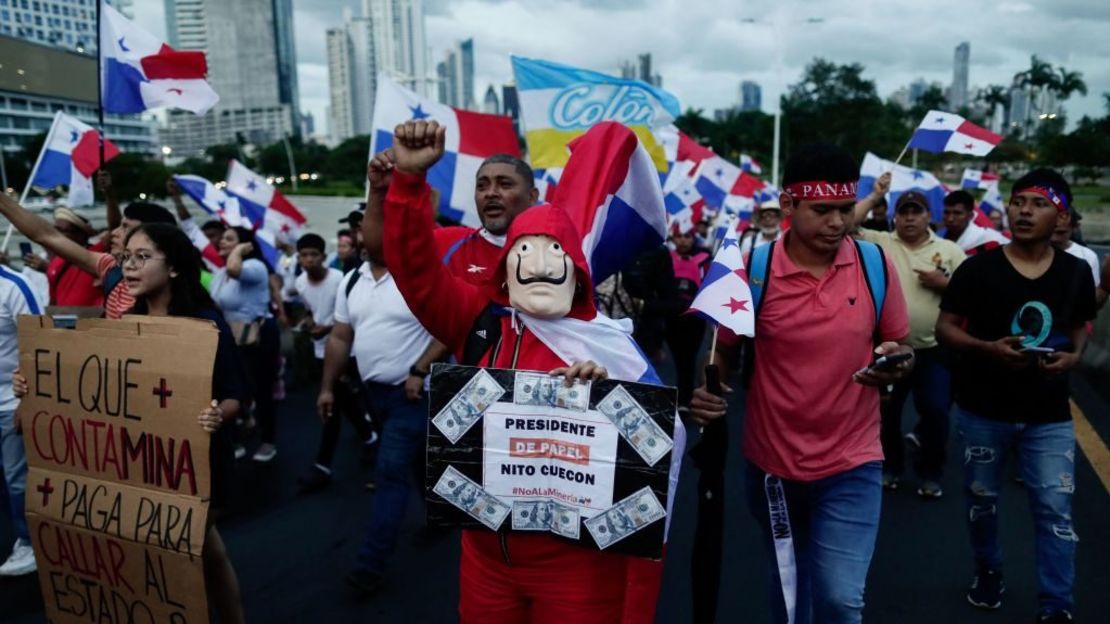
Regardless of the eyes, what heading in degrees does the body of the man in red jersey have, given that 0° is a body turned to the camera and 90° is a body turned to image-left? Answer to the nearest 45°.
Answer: approximately 0°

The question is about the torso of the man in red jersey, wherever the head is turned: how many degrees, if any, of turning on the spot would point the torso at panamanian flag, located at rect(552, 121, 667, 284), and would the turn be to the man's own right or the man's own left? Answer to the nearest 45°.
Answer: approximately 45° to the man's own left

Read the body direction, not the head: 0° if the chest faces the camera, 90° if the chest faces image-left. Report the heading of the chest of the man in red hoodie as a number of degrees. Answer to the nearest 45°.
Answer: approximately 0°

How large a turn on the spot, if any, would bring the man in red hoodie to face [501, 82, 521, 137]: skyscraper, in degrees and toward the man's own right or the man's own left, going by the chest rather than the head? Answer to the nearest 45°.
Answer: approximately 180°

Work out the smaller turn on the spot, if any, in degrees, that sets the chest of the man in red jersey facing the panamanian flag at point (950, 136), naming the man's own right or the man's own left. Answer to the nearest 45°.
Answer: approximately 135° to the man's own left

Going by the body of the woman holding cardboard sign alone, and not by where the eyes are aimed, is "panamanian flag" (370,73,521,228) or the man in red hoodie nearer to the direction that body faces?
the man in red hoodie

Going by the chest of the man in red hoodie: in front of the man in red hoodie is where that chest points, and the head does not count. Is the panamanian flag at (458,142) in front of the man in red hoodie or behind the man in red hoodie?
behind

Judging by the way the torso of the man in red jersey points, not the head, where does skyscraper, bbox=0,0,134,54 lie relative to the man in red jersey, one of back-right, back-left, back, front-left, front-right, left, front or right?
back-right

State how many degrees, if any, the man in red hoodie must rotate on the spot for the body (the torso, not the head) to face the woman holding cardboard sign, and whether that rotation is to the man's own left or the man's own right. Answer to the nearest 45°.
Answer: approximately 135° to the man's own right
